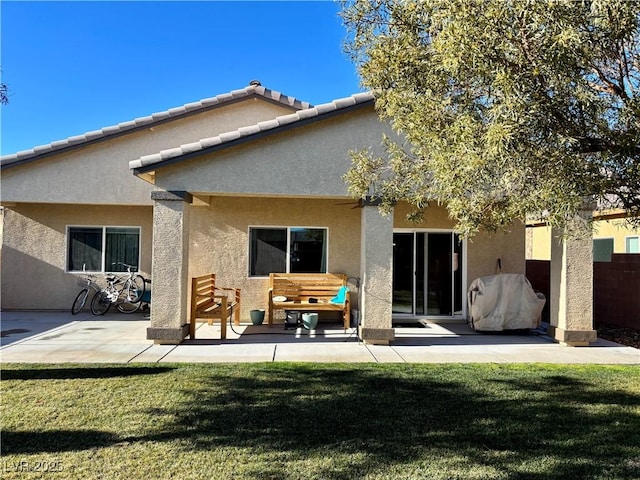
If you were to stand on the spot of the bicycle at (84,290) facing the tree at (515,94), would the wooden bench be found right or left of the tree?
left

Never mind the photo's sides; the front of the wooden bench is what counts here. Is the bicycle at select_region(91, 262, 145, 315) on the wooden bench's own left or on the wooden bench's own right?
on the wooden bench's own right

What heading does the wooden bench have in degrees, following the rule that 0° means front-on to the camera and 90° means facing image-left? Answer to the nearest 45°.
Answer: approximately 0°

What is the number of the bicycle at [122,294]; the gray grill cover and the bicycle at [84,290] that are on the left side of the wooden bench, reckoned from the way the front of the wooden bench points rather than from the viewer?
1

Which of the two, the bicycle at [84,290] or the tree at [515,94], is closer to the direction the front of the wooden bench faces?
the tree
